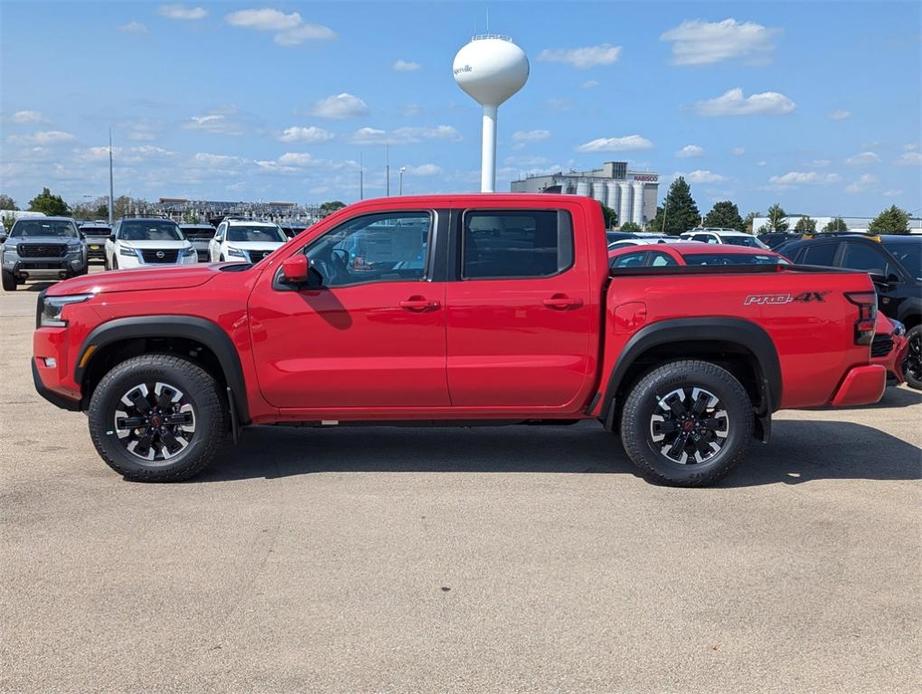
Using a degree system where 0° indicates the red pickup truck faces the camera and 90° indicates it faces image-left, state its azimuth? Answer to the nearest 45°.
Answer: approximately 90°

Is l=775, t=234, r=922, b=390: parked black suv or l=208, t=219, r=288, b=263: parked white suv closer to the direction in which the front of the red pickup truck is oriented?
the parked white suv

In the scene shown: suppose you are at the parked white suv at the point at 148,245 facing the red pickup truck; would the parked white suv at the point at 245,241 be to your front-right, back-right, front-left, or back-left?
front-left

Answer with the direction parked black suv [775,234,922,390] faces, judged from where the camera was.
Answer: facing the viewer and to the right of the viewer

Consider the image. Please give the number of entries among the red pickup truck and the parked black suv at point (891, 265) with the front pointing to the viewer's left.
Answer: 1

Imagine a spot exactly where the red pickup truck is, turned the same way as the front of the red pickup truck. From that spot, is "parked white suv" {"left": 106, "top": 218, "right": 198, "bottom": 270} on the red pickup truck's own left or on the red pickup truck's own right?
on the red pickup truck's own right

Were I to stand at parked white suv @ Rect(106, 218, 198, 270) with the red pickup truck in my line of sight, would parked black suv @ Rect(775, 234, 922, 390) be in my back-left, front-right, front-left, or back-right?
front-left

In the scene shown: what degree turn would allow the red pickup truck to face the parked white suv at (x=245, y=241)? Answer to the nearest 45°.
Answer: approximately 90° to its right

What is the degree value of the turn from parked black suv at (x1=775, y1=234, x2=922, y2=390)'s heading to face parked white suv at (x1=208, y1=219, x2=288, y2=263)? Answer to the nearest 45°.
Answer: approximately 180°

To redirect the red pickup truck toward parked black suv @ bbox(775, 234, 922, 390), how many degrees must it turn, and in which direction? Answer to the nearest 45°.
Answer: approximately 135° to its right
